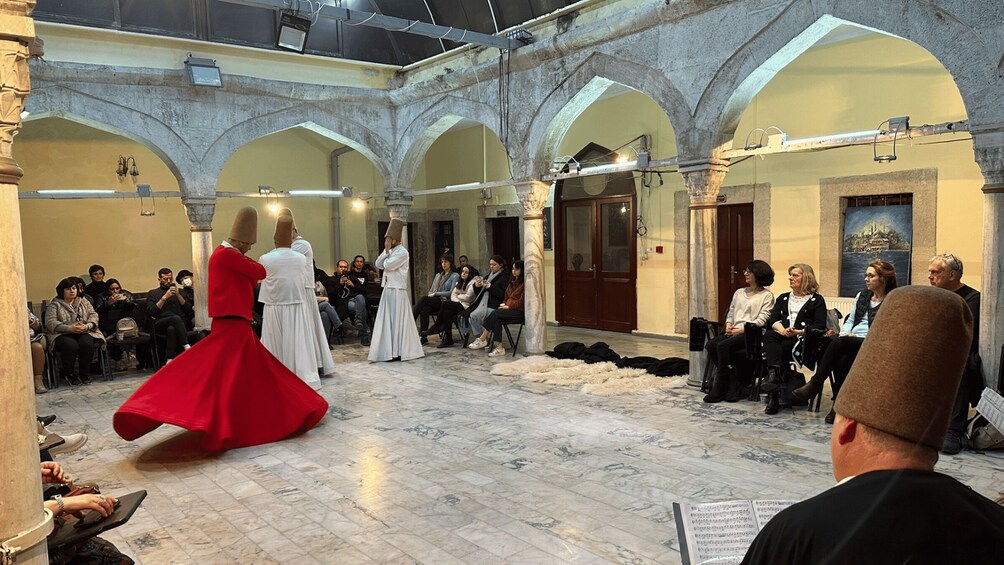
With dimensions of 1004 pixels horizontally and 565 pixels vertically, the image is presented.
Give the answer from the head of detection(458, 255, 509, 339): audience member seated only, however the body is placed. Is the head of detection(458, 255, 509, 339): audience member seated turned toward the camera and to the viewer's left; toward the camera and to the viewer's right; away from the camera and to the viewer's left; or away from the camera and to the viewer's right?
toward the camera and to the viewer's left

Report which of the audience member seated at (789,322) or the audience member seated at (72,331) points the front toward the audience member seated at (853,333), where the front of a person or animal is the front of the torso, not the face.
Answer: the audience member seated at (72,331)

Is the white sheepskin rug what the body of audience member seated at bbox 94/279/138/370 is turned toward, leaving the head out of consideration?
no

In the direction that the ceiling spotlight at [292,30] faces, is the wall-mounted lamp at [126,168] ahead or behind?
behind

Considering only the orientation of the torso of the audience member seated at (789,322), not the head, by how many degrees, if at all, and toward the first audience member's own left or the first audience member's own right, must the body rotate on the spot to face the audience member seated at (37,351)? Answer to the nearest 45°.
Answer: approximately 45° to the first audience member's own right

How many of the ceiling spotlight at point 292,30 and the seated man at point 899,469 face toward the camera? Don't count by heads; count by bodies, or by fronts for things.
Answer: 1

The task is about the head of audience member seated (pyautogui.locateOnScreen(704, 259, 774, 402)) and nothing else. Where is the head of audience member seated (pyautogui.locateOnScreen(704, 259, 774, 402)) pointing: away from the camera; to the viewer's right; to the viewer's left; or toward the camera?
to the viewer's left

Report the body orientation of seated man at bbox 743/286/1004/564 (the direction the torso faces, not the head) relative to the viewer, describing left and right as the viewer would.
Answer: facing away from the viewer and to the left of the viewer

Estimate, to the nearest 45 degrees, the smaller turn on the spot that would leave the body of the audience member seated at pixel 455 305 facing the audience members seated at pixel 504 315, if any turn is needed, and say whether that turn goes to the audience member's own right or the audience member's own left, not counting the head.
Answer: approximately 90° to the audience member's own left

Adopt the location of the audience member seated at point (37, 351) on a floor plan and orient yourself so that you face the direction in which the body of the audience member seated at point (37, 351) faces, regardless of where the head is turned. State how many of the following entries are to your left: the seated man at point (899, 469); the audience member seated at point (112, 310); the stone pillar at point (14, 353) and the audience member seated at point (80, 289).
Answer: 2

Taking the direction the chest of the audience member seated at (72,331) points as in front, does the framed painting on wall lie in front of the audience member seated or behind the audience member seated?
in front

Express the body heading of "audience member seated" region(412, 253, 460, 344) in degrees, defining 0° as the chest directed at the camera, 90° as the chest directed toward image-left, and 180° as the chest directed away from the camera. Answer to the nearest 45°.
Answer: approximately 45°

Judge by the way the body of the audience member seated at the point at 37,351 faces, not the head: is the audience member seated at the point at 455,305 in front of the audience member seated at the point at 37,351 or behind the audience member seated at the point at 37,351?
in front
